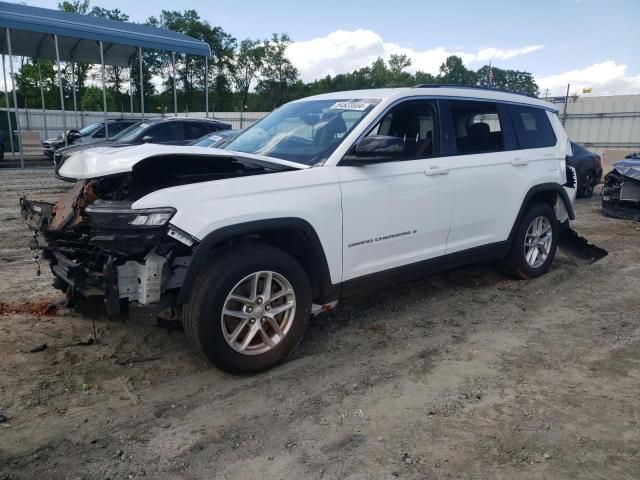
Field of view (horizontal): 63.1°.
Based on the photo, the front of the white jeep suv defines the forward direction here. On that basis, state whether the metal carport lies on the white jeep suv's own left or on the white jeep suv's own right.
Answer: on the white jeep suv's own right

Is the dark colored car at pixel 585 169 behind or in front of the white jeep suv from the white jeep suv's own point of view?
behind

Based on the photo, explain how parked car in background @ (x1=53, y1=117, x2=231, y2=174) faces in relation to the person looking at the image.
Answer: facing the viewer and to the left of the viewer

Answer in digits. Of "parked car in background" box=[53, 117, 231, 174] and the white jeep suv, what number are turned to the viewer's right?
0

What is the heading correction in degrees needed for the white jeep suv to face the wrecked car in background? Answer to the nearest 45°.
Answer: approximately 180°

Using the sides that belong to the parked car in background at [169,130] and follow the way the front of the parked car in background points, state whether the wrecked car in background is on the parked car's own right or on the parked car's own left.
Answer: on the parked car's own left
